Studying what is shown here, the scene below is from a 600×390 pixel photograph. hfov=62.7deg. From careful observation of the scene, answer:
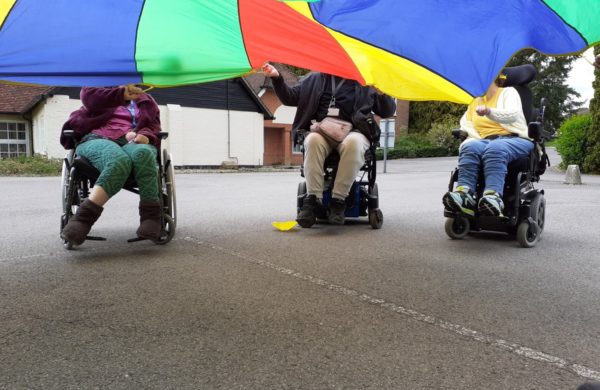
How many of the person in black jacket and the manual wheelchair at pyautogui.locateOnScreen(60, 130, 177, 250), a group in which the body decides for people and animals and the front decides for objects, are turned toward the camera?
2

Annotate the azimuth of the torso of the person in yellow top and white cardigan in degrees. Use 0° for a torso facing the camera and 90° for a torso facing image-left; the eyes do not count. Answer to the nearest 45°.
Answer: approximately 45°

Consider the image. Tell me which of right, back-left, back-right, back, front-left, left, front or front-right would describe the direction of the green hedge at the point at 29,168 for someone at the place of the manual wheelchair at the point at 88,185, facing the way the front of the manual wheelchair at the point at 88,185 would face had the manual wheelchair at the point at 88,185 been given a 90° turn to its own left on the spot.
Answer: left

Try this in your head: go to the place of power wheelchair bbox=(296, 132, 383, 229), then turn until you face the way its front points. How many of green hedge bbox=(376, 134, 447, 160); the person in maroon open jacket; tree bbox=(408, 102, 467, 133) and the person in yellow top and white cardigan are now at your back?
2

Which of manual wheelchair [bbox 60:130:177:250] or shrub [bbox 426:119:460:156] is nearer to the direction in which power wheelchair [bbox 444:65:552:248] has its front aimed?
the manual wheelchair

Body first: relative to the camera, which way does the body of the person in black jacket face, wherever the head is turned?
toward the camera

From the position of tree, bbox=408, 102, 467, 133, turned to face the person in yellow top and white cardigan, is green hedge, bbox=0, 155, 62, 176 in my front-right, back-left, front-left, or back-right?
front-right

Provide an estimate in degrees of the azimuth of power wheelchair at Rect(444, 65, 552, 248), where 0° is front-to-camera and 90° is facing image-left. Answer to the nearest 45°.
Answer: approximately 45°

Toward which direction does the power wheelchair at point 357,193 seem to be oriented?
toward the camera

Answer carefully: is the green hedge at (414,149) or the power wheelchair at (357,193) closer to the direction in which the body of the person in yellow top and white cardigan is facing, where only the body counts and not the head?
the power wheelchair

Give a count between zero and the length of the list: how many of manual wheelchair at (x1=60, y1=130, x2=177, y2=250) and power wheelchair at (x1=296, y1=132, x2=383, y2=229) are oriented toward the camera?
2

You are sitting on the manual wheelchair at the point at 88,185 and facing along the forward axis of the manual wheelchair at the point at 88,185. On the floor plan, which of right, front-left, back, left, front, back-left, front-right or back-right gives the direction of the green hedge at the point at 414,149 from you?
back-left

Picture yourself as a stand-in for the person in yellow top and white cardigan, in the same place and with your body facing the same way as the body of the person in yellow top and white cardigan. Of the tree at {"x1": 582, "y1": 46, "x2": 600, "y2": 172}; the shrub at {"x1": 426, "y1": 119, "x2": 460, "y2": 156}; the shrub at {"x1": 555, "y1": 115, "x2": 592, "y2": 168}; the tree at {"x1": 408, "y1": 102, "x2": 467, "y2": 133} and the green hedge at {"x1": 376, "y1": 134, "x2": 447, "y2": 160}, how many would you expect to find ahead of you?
0

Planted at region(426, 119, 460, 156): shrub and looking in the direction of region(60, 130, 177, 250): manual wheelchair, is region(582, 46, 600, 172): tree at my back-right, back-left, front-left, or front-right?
front-left

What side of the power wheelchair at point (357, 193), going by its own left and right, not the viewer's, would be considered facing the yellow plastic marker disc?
right

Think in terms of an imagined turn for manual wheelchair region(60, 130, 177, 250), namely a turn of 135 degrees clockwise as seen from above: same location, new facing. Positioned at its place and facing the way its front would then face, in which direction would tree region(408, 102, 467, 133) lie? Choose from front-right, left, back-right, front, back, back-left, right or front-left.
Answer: right

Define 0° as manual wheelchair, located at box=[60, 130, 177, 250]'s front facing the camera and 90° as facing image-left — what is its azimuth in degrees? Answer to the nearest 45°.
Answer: approximately 0°

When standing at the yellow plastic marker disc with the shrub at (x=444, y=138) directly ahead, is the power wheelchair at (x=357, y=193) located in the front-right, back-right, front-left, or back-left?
front-right

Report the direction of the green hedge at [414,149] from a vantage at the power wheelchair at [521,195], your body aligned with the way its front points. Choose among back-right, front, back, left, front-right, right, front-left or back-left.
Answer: back-right
